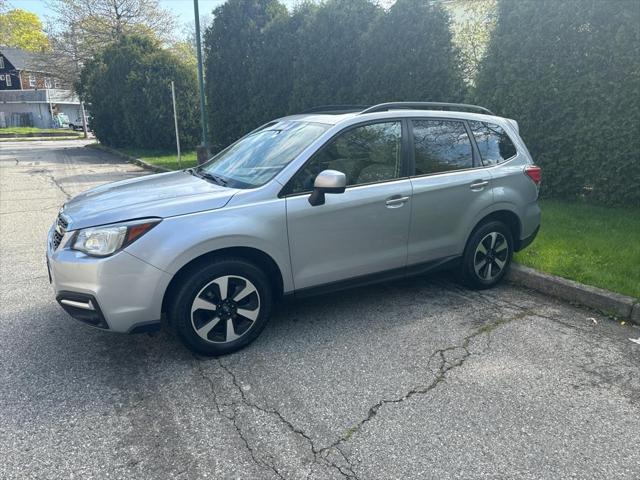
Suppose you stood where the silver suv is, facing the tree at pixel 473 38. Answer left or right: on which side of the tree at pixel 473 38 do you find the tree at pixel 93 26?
left

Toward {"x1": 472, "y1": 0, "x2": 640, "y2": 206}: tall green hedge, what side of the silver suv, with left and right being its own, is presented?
back

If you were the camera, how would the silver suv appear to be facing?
facing the viewer and to the left of the viewer

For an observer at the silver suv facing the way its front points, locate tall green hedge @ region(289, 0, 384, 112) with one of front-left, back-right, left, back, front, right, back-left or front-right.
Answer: back-right

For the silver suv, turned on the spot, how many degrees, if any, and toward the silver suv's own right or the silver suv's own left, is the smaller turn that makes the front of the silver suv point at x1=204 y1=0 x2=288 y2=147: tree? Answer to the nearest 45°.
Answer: approximately 135° to the silver suv's own right

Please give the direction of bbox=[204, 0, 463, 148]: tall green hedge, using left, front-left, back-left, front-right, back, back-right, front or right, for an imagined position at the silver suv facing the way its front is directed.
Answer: back-right
